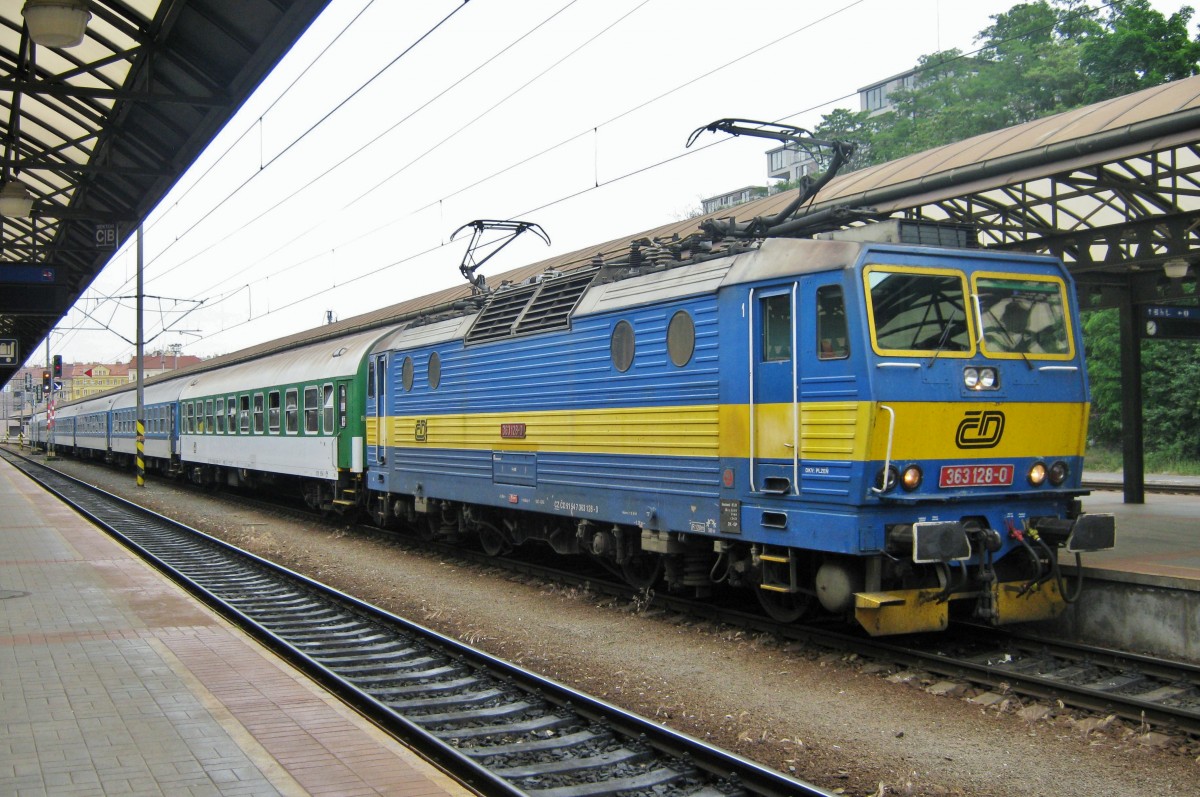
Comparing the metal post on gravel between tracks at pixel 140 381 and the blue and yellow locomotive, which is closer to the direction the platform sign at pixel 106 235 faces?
the blue and yellow locomotive

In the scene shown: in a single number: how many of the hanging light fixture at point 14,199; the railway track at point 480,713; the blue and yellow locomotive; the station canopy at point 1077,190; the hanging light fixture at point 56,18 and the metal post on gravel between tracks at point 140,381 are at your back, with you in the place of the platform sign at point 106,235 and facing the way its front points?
1

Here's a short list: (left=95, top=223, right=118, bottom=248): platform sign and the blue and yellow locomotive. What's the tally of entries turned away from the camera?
0

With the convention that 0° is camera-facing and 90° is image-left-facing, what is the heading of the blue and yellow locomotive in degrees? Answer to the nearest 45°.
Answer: approximately 315°

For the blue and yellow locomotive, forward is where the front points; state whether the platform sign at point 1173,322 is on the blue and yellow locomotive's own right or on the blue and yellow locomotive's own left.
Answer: on the blue and yellow locomotive's own left

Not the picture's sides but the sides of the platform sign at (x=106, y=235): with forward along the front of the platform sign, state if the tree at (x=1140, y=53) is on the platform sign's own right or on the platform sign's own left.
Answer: on the platform sign's own left

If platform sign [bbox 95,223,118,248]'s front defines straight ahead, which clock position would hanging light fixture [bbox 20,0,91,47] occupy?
The hanging light fixture is roughly at 12 o'clock from the platform sign.

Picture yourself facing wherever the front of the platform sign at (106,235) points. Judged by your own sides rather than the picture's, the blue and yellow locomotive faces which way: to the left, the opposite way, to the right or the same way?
the same way

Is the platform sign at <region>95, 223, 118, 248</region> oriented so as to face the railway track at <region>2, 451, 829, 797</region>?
yes

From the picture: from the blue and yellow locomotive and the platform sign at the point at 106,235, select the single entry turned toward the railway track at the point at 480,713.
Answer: the platform sign

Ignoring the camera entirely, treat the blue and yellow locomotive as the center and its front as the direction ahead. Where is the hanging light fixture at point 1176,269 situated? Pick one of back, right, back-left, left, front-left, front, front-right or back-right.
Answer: left

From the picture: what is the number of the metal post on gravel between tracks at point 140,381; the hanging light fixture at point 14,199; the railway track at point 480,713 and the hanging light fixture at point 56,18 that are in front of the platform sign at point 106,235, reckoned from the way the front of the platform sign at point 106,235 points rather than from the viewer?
3

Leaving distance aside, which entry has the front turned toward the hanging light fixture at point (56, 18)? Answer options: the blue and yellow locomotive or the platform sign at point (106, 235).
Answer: the platform sign

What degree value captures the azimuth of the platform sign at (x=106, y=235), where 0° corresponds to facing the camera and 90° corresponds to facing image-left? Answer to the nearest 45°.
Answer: approximately 0°

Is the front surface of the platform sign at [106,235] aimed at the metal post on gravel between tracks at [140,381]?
no

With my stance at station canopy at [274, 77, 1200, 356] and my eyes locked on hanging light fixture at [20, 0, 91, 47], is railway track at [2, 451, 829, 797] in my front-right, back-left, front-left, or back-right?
front-left

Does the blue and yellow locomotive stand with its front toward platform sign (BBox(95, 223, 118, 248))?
no
